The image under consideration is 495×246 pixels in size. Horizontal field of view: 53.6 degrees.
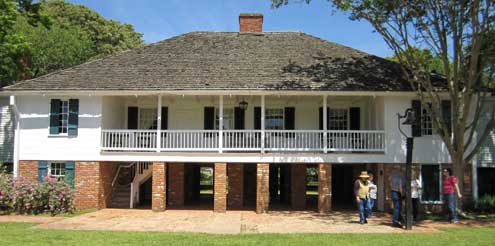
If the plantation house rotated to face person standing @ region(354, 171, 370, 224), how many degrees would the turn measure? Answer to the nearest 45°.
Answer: approximately 45° to its left

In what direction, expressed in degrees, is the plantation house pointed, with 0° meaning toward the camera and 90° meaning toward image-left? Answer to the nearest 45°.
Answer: approximately 0°

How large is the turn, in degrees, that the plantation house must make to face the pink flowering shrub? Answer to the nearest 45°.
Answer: approximately 90° to its right

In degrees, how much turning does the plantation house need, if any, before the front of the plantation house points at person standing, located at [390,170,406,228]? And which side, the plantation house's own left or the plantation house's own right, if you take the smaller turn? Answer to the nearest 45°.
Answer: approximately 45° to the plantation house's own left

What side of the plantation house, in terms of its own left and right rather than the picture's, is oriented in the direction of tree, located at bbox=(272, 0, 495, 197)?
left

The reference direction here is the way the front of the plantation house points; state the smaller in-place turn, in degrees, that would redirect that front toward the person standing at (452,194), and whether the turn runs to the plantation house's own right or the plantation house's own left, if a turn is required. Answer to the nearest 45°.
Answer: approximately 45° to the plantation house's own left
